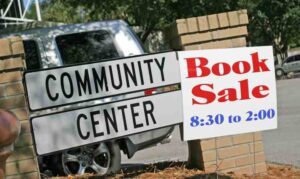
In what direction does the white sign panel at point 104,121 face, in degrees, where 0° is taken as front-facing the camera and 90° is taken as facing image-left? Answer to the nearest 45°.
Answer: approximately 0°

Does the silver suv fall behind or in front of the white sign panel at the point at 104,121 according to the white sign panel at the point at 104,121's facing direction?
behind

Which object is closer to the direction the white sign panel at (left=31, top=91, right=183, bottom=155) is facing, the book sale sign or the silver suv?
the book sale sign

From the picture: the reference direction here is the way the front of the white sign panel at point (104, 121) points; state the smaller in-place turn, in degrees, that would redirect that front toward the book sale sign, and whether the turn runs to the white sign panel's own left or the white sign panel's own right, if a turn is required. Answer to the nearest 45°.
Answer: approximately 90° to the white sign panel's own left

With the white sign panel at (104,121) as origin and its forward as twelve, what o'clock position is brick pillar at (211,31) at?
The brick pillar is roughly at 9 o'clock from the white sign panel.
